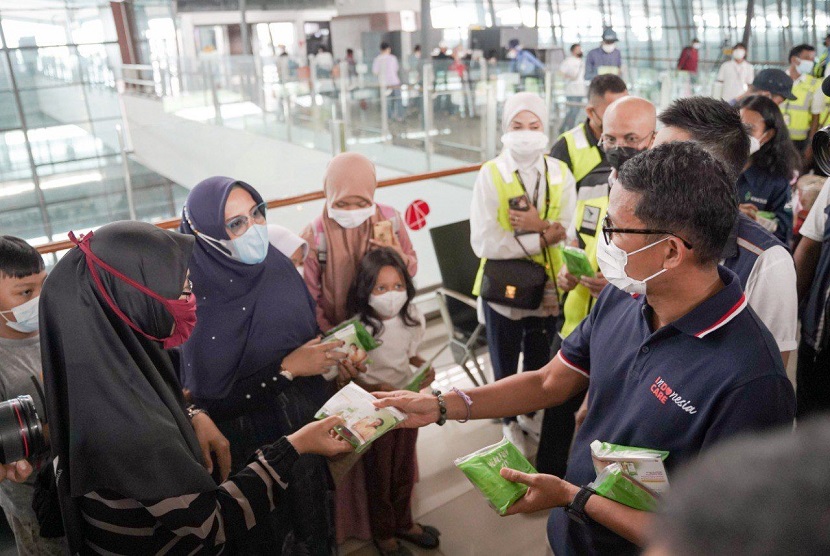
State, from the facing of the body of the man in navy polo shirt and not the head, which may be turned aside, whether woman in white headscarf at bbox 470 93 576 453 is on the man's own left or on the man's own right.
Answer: on the man's own right

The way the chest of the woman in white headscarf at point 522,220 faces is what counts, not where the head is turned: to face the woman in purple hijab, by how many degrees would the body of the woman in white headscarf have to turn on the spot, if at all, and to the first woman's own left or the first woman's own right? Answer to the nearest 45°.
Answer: approximately 45° to the first woman's own right

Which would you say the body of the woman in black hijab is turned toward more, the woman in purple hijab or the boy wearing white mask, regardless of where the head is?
the woman in purple hijab

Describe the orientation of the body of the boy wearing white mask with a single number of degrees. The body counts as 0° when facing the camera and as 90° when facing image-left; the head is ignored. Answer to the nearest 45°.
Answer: approximately 315°

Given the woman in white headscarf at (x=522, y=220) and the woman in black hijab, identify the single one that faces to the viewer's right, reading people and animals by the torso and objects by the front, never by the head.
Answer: the woman in black hijab

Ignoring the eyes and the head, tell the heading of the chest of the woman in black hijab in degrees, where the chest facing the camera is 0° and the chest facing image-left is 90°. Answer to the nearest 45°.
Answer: approximately 270°

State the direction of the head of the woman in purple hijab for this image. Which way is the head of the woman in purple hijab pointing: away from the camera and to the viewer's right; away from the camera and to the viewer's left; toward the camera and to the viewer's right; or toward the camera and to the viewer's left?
toward the camera and to the viewer's right

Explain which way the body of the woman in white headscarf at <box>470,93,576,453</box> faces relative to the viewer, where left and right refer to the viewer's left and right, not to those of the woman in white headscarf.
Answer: facing the viewer

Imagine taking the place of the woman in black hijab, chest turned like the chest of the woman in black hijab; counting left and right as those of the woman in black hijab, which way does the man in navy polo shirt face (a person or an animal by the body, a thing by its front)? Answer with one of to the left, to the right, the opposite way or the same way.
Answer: the opposite way
